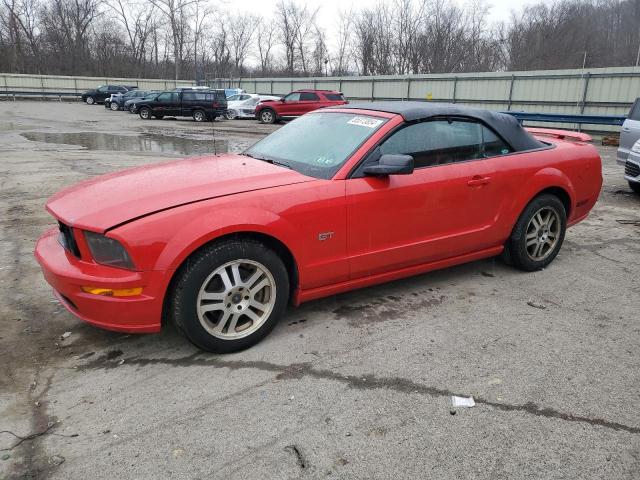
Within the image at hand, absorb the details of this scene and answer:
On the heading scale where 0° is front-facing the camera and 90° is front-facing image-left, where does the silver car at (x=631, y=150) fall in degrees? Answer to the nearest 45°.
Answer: approximately 45°

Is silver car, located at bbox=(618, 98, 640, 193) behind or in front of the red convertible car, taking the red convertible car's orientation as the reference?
behind

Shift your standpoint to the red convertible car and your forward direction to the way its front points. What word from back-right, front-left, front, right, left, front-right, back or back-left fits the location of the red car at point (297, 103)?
back-right

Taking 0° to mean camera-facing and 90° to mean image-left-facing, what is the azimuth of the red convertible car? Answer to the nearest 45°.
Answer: approximately 45°

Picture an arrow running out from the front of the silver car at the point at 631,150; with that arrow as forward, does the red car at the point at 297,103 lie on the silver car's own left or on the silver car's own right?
on the silver car's own right

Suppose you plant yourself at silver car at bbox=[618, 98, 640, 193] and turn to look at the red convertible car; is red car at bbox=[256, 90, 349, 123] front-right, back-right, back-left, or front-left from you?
back-right
